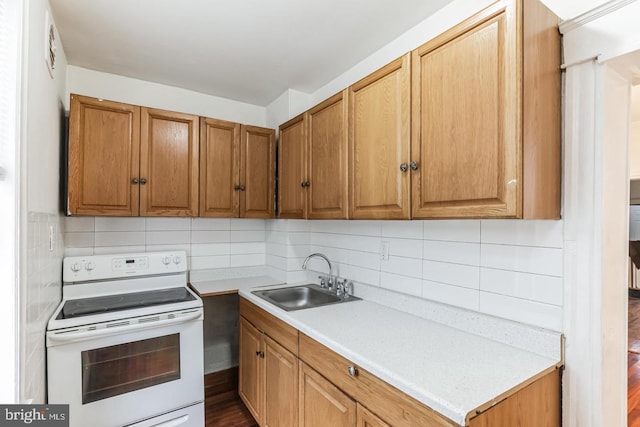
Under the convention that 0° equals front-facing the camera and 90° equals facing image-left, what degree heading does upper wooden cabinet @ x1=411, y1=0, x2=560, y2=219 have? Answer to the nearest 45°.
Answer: approximately 45°

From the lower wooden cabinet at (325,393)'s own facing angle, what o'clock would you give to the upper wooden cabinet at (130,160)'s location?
The upper wooden cabinet is roughly at 2 o'clock from the lower wooden cabinet.

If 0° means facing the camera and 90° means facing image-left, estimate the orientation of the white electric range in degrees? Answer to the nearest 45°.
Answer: approximately 0°

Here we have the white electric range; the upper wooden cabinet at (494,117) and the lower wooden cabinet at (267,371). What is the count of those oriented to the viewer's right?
0

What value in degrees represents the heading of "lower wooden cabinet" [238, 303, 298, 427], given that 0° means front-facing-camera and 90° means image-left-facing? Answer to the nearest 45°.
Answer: approximately 45°

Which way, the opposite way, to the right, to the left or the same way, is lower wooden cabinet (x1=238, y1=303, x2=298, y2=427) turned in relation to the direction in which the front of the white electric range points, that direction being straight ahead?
to the right

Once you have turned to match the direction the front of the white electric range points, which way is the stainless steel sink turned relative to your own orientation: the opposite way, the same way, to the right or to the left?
to the right

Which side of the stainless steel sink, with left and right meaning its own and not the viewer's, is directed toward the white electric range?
front

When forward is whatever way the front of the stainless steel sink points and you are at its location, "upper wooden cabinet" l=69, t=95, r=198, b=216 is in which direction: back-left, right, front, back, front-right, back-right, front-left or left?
front-right

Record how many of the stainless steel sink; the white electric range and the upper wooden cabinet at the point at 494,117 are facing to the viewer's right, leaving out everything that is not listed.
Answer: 0

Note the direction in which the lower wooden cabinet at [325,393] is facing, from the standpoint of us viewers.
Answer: facing the viewer and to the left of the viewer

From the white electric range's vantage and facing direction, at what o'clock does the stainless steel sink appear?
The stainless steel sink is roughly at 9 o'clock from the white electric range.
